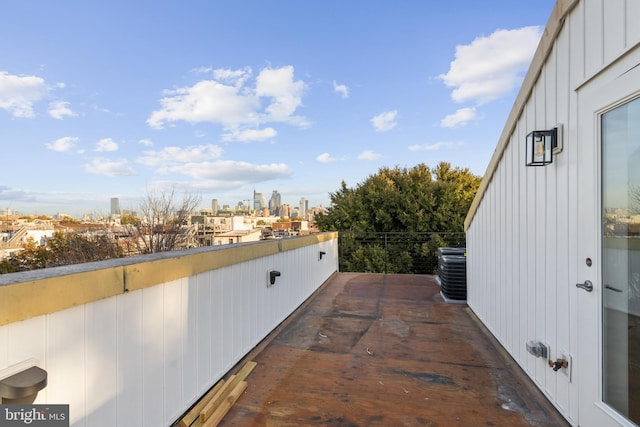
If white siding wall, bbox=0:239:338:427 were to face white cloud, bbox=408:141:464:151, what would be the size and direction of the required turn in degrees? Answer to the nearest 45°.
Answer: approximately 45° to its left

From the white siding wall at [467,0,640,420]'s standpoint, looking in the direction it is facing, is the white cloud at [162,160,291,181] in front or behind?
in front

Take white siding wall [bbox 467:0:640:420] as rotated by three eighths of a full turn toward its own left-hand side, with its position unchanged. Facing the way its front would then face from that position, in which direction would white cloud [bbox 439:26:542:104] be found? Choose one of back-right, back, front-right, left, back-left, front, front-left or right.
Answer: back-left

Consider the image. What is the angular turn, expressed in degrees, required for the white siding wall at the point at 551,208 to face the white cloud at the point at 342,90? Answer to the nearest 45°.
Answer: approximately 45° to its right

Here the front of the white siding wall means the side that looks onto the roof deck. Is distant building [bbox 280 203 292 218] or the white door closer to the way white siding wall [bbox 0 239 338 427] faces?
the white door

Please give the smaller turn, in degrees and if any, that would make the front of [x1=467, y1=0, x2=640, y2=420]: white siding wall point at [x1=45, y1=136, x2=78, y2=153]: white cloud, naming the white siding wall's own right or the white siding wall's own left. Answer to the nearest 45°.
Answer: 0° — it already faces it

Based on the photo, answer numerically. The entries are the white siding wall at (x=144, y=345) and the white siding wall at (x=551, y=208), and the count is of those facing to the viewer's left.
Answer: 1

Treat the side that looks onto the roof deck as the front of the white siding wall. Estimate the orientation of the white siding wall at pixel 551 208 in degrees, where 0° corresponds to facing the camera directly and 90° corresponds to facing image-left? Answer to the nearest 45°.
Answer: approximately 90°

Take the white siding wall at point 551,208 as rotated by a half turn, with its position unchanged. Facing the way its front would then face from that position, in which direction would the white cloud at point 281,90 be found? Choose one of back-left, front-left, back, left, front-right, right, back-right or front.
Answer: back-left

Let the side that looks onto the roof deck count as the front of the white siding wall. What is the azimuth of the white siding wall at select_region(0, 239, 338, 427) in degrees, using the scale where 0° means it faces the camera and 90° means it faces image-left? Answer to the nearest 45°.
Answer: approximately 270°

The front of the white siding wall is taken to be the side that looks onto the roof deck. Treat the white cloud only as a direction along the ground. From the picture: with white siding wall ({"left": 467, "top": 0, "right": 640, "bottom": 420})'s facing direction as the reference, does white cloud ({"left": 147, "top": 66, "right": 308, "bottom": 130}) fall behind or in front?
in front

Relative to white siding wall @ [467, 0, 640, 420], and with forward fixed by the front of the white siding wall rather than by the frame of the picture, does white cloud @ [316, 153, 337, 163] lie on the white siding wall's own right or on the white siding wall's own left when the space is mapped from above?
on the white siding wall's own right

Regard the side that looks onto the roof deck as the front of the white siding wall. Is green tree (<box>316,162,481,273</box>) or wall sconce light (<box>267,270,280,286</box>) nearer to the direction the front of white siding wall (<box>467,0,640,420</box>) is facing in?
the wall sconce light

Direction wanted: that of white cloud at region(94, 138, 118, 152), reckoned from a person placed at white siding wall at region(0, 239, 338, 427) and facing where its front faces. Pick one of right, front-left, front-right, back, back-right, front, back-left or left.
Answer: left

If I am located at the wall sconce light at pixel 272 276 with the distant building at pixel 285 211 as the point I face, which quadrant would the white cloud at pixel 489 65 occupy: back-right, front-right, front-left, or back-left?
front-right
